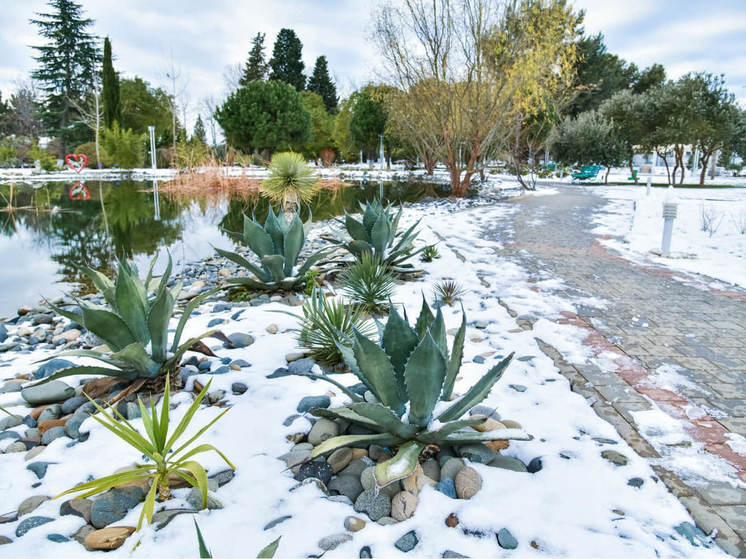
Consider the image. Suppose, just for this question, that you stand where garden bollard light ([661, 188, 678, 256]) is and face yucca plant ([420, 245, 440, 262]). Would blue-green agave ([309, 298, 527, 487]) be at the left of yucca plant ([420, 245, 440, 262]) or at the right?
left
